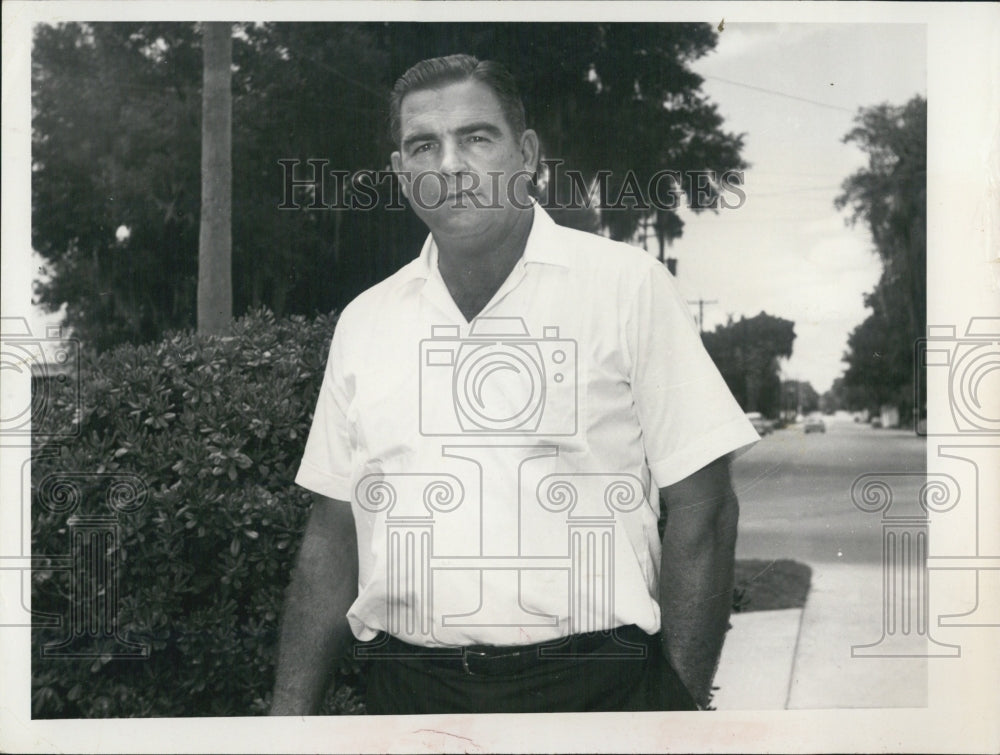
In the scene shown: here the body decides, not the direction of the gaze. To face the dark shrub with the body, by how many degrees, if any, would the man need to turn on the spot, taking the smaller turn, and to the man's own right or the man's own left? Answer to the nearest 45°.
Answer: approximately 90° to the man's own right
